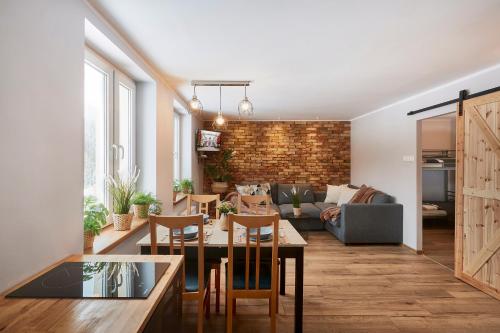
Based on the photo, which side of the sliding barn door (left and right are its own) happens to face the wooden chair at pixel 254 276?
front

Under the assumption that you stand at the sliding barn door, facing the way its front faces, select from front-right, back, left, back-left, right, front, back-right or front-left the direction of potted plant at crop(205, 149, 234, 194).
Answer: front-right

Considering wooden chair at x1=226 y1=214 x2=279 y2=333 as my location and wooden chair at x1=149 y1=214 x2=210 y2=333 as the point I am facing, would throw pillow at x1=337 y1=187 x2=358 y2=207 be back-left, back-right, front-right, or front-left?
back-right

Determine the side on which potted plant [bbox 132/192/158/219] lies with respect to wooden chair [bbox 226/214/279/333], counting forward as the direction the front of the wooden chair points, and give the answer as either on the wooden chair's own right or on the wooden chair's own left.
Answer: on the wooden chair's own left

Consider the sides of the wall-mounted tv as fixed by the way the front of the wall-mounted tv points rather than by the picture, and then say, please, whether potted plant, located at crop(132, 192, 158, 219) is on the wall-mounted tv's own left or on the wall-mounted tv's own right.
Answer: on the wall-mounted tv's own right

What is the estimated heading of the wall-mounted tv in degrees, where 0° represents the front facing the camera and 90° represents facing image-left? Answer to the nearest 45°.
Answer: approximately 315°

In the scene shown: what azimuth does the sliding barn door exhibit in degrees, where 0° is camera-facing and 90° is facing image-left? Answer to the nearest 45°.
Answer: approximately 45°

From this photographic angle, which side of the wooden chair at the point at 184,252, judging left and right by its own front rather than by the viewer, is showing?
back

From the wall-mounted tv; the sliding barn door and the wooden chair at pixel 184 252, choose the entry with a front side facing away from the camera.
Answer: the wooden chair

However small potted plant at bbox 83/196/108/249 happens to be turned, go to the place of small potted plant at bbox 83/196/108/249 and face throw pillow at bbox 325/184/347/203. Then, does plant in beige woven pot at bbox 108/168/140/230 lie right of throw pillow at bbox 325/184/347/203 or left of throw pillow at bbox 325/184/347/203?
left

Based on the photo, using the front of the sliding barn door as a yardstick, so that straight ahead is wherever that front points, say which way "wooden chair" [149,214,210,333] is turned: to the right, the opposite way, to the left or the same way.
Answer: to the right

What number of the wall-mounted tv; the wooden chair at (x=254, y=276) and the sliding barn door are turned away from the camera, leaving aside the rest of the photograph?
1

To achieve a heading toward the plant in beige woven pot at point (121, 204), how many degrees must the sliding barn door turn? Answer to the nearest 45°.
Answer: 0° — it already faces it

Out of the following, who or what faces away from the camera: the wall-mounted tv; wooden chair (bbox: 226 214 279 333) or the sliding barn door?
the wooden chair

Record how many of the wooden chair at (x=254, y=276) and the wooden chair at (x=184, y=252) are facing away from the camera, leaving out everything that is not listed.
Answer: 2

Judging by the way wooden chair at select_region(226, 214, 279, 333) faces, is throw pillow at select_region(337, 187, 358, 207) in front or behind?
in front

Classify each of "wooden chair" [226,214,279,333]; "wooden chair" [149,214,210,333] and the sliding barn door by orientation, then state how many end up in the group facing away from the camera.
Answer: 2

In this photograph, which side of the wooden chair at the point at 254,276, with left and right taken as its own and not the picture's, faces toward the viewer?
back
